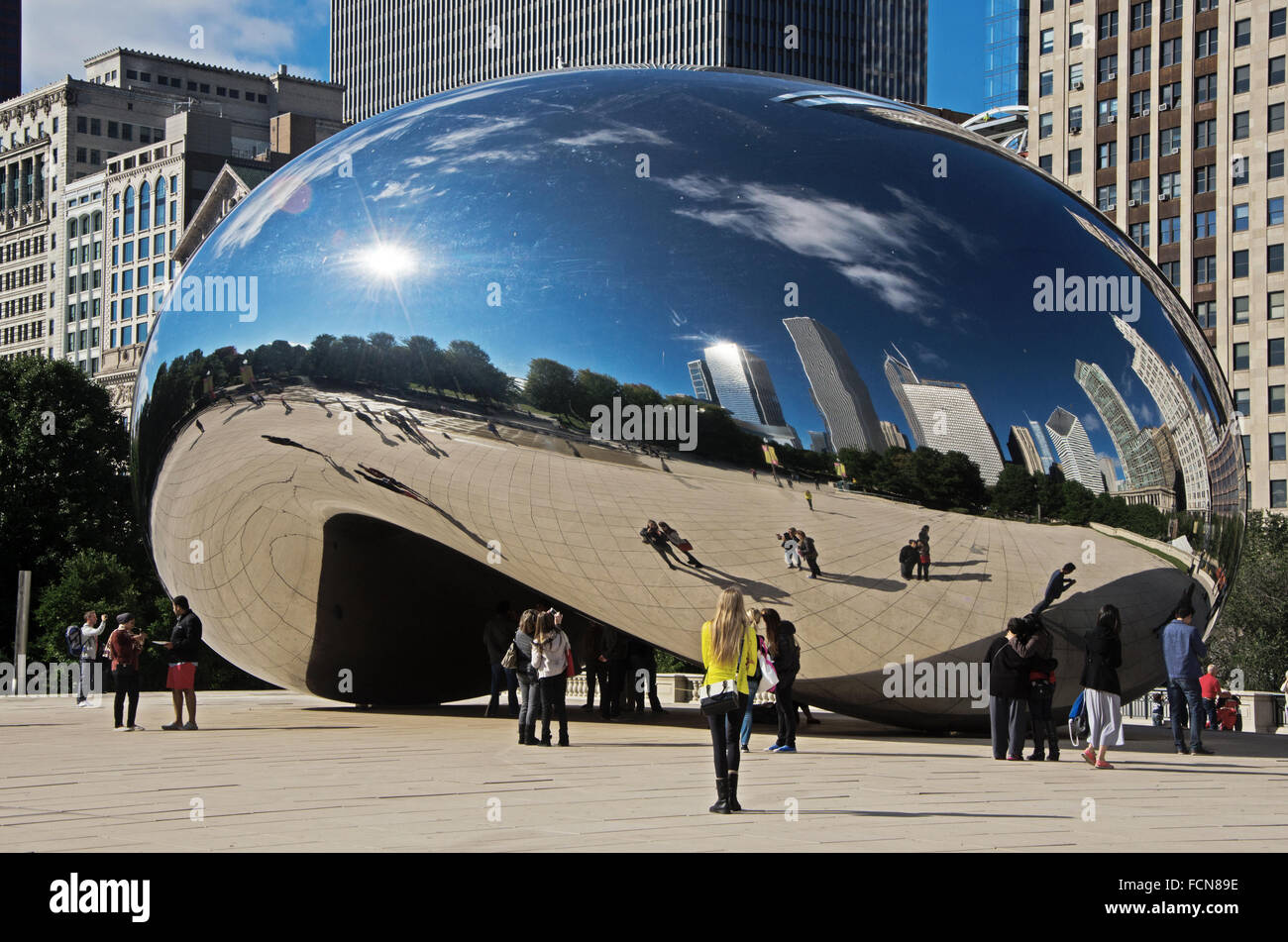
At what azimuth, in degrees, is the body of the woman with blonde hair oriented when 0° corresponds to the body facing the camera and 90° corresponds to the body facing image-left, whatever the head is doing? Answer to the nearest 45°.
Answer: approximately 180°

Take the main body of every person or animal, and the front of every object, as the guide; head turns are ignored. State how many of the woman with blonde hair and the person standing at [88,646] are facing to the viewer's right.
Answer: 1

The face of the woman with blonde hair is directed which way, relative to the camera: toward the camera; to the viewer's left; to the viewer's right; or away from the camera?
away from the camera

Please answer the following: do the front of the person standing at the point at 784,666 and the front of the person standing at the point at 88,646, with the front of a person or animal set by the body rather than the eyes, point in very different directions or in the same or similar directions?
very different directions

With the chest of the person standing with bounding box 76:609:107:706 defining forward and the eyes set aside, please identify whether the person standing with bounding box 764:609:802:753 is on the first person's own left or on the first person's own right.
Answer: on the first person's own right

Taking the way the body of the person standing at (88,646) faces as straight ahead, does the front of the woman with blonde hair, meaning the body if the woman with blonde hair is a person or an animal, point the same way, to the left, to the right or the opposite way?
to the left

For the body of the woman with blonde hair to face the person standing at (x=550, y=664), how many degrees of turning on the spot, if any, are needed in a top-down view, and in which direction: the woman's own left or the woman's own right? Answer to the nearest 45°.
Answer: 0° — they already face them
